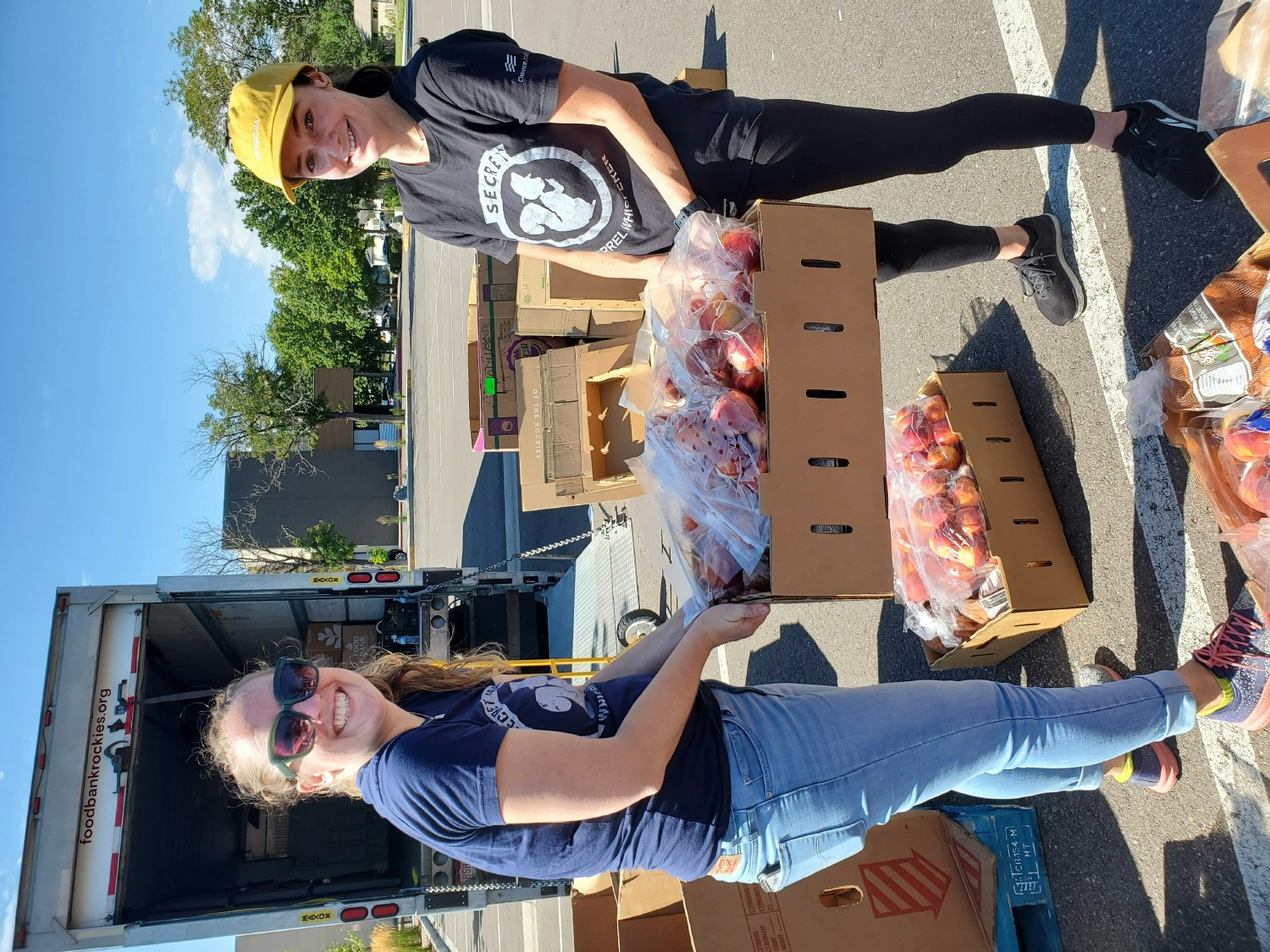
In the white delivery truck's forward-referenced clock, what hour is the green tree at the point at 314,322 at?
The green tree is roughly at 12 o'clock from the white delivery truck.

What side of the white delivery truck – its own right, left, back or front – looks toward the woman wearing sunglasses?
back

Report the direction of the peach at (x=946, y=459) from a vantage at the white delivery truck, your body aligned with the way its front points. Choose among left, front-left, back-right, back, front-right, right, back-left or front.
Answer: back-right

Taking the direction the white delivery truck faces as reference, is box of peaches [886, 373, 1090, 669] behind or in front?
behind

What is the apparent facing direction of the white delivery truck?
away from the camera

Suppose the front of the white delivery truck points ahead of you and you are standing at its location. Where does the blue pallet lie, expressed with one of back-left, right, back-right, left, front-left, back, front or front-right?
back-right

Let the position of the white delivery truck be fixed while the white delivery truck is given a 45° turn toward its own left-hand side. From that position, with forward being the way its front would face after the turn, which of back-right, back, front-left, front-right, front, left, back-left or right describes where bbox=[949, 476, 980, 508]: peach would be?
back

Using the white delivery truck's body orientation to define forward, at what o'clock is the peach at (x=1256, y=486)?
The peach is roughly at 5 o'clock from the white delivery truck.

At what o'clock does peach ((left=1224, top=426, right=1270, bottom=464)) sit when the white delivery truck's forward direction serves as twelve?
The peach is roughly at 5 o'clock from the white delivery truck.

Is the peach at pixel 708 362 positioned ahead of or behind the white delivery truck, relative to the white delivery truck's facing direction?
behind

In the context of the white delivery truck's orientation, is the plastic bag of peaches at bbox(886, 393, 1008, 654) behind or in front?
behind
